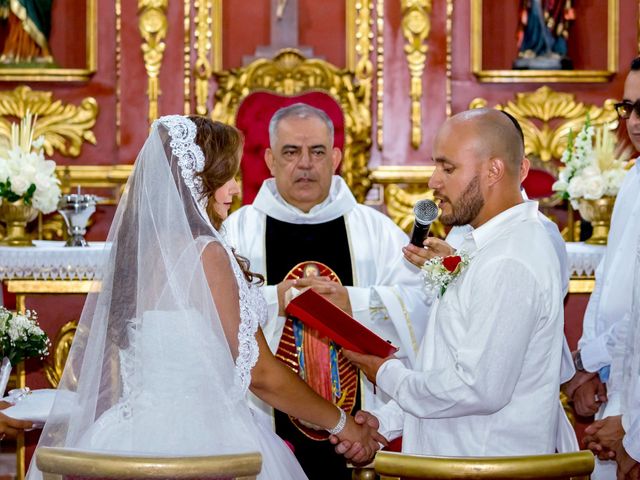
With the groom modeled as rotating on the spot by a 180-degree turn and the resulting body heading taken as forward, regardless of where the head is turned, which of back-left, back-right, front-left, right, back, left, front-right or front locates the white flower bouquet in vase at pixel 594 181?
left

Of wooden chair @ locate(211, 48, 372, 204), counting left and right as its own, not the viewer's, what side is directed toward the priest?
front

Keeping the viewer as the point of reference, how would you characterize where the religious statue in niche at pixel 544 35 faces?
facing the viewer

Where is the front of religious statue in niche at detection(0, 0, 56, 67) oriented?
toward the camera

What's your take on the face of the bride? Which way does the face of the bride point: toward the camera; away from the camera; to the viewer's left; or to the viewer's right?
to the viewer's right

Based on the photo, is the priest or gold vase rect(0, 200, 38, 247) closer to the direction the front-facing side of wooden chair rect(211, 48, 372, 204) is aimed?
the priest

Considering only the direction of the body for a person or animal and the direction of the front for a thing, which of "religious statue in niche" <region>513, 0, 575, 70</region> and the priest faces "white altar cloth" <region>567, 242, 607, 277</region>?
the religious statue in niche

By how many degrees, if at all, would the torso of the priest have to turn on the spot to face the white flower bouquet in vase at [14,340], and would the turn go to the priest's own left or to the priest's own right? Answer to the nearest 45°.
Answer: approximately 45° to the priest's own right

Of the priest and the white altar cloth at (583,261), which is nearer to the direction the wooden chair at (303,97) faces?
the priest

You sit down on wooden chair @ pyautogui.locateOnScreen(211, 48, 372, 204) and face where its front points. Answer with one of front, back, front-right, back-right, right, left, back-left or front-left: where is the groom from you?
front

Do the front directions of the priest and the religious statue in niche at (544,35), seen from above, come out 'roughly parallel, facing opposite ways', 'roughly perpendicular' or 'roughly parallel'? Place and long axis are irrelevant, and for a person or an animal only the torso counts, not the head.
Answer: roughly parallel

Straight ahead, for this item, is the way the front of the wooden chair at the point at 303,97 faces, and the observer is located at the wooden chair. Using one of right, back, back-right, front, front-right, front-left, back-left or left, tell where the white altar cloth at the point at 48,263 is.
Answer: front-right

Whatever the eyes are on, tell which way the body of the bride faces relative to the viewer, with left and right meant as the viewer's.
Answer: facing away from the viewer and to the right of the viewer

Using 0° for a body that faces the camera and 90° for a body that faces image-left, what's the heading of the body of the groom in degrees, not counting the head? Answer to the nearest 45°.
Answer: approximately 90°

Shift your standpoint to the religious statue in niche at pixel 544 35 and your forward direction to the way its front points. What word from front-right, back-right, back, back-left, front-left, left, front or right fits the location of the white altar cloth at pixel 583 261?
front

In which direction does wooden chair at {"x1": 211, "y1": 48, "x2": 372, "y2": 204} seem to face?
toward the camera
